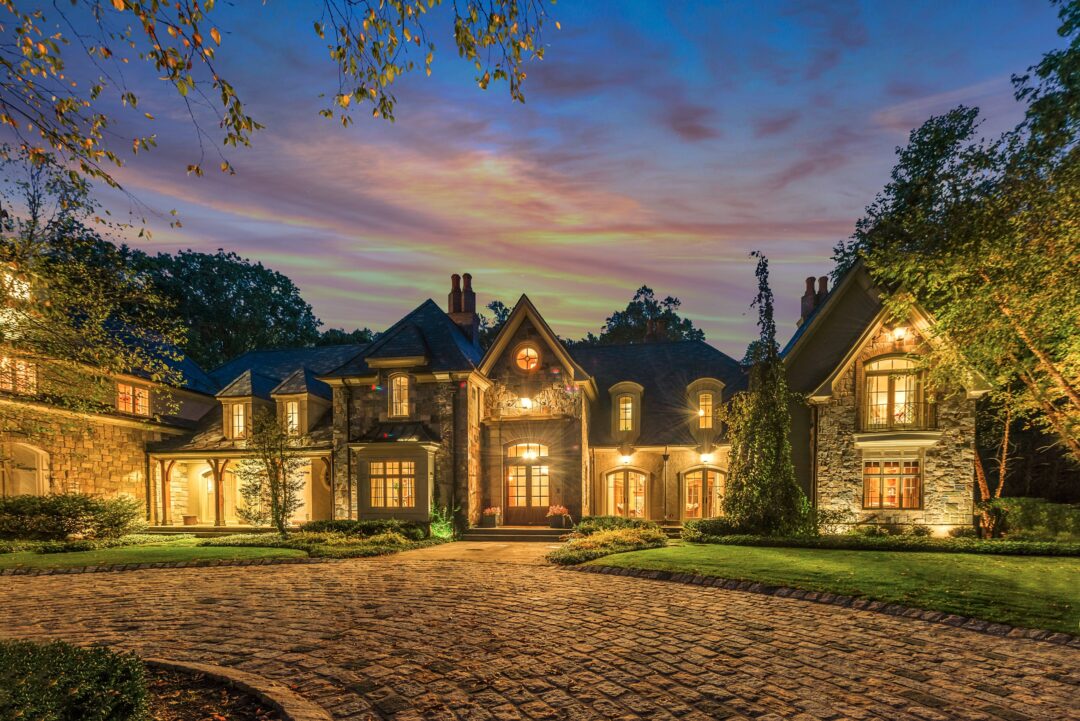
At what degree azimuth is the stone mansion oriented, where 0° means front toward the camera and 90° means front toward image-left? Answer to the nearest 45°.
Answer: approximately 0°

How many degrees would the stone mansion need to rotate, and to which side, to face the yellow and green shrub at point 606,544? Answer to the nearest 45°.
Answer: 0° — it already faces it
